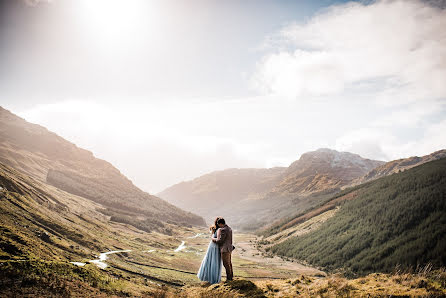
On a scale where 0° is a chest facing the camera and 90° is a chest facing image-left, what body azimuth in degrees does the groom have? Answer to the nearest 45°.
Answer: approximately 90°

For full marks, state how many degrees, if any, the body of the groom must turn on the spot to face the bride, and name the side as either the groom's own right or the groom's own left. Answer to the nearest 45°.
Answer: approximately 45° to the groom's own right
